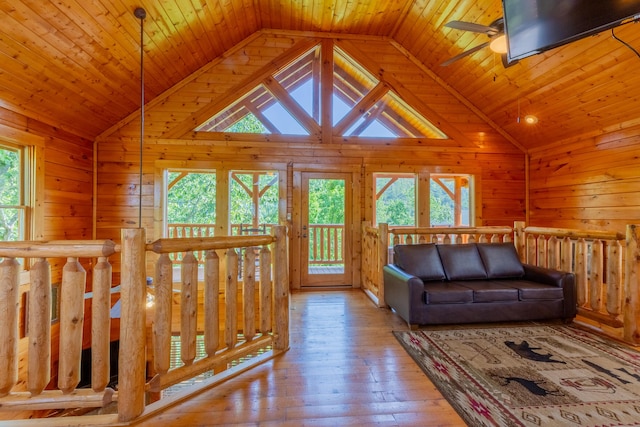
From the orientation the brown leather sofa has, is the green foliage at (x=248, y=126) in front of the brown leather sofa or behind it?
behind

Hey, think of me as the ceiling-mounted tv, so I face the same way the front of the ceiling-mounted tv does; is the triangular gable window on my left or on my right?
on my right

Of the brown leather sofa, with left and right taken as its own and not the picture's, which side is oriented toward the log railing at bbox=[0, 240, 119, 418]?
right

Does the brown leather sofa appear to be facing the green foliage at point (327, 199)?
no

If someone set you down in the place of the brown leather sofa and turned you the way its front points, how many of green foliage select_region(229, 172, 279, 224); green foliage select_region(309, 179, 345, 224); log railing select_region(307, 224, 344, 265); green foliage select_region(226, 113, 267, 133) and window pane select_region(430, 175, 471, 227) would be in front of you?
0

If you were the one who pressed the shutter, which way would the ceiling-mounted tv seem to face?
facing the viewer and to the left of the viewer

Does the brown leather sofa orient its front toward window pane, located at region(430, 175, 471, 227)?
no

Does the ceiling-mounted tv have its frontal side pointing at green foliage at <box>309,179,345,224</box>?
no

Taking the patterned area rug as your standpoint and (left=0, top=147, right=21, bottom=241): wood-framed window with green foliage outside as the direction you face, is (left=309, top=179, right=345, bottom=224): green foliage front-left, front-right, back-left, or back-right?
front-right

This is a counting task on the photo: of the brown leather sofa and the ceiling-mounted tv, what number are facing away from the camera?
0

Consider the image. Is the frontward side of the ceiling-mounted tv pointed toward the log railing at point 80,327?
yes
